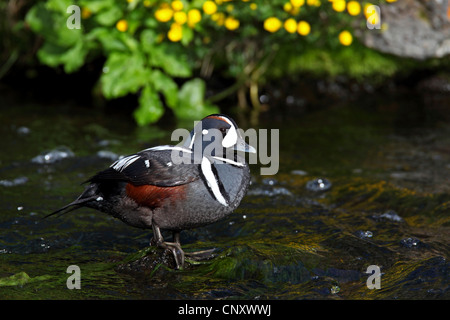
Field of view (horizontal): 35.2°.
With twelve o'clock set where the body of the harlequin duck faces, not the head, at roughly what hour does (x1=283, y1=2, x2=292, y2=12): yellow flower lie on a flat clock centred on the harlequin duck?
The yellow flower is roughly at 10 o'clock from the harlequin duck.

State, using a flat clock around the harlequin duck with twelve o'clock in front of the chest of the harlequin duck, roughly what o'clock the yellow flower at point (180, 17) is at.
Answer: The yellow flower is roughly at 9 o'clock from the harlequin duck.

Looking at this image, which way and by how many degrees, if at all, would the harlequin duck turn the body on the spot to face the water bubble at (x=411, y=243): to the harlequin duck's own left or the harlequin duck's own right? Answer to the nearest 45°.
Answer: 0° — it already faces it

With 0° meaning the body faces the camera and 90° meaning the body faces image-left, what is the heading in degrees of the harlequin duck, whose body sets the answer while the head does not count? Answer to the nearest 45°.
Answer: approximately 270°

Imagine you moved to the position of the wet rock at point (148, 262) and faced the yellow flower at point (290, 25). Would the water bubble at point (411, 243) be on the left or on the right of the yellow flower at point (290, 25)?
right

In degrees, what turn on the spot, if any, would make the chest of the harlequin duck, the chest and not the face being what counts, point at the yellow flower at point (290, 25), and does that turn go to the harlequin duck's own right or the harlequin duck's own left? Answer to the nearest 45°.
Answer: approximately 45° to the harlequin duck's own left

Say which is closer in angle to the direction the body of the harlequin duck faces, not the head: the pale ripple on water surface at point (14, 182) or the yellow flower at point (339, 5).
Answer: the yellow flower

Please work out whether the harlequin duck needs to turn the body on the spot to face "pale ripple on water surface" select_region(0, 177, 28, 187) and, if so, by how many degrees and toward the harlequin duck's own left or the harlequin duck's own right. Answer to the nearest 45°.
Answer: approximately 135° to the harlequin duck's own left
